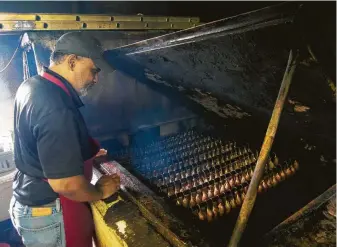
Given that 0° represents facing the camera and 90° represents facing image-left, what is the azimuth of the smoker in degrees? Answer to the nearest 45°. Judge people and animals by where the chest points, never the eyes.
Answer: approximately 45°

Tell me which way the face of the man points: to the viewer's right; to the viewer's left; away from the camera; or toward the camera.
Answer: to the viewer's right
